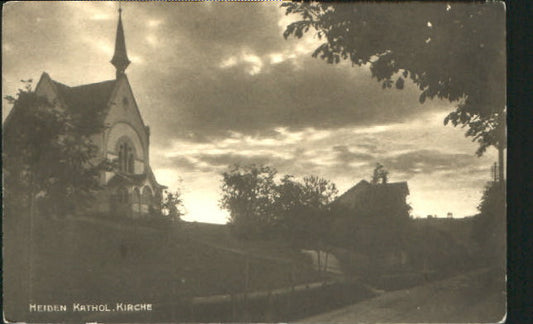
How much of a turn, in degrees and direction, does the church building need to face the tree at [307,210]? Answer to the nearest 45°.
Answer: approximately 45° to its left

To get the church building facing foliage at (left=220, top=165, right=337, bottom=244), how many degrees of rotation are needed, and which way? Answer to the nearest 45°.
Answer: approximately 45° to its left

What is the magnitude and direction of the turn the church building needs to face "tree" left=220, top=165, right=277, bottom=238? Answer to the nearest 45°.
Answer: approximately 45° to its left

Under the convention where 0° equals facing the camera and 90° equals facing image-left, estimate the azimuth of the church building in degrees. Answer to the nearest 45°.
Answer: approximately 315°
